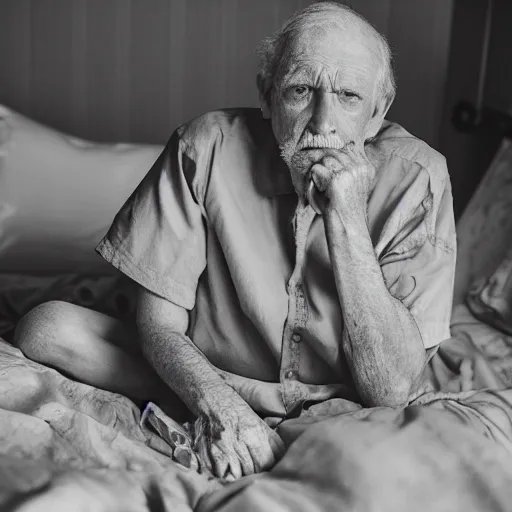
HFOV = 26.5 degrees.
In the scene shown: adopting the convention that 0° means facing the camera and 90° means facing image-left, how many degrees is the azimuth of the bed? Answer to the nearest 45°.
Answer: approximately 0°

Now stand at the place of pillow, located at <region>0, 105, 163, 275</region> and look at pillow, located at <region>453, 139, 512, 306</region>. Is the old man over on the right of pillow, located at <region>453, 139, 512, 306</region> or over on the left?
right

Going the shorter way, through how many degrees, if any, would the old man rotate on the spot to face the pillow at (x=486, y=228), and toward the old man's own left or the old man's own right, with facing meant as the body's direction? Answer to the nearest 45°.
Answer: approximately 135° to the old man's own left

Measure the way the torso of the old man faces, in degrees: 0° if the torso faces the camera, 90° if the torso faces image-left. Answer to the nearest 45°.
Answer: approximately 0°
